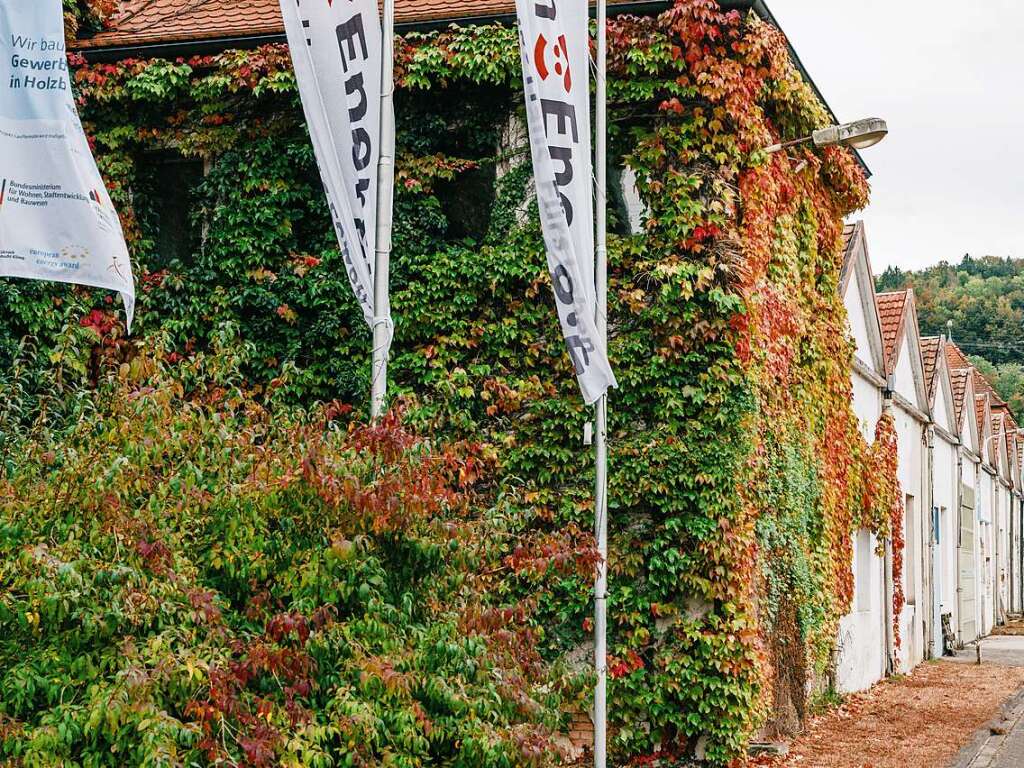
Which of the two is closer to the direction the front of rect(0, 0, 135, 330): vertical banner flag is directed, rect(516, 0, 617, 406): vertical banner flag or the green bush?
the green bush

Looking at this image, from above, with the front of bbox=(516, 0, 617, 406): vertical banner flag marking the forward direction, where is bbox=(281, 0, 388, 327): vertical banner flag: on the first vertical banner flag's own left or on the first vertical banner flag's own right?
on the first vertical banner flag's own right

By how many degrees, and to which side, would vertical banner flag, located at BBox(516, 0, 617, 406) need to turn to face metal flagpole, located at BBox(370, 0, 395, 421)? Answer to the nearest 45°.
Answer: approximately 90° to its right

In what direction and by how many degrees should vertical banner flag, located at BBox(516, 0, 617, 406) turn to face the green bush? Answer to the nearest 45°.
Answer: approximately 45° to its right

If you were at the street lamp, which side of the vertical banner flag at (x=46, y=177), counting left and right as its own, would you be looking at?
left

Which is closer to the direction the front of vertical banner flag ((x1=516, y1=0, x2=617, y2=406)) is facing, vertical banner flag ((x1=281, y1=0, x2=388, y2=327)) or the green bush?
the green bush

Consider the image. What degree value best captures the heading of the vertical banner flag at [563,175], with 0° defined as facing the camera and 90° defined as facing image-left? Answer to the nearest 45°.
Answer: approximately 0°

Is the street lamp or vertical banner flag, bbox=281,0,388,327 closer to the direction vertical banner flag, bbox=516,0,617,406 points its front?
the vertical banner flag

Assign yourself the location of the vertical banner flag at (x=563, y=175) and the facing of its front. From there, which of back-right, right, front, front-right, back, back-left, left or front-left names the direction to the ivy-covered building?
back

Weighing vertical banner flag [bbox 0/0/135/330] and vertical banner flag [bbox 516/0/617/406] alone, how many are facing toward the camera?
2
